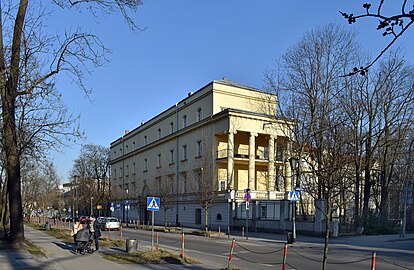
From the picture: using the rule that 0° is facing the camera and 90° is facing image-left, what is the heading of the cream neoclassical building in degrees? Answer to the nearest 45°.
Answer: approximately 315°

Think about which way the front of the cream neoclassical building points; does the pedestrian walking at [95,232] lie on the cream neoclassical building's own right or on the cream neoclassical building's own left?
on the cream neoclassical building's own right
